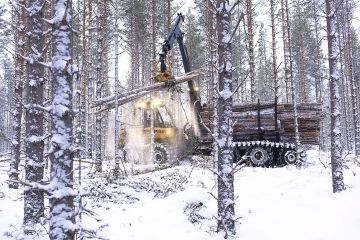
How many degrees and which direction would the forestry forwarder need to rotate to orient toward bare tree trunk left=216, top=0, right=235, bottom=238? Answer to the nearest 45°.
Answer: approximately 90° to its left

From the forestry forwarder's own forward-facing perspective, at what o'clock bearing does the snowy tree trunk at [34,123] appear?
The snowy tree trunk is roughly at 10 o'clock from the forestry forwarder.

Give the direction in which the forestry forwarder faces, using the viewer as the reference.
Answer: facing to the left of the viewer

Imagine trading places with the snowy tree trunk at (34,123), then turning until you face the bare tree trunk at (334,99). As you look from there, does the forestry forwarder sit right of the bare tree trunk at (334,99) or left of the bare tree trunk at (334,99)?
left

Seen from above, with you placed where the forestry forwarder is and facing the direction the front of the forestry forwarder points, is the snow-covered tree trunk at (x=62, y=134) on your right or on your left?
on your left
